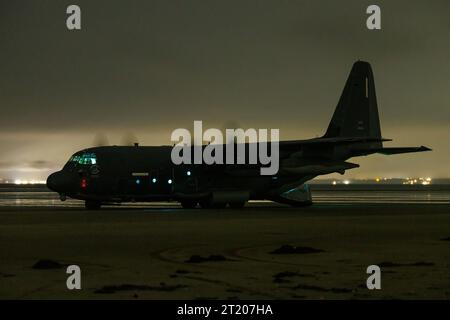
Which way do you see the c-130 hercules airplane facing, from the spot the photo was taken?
facing to the left of the viewer
